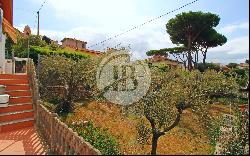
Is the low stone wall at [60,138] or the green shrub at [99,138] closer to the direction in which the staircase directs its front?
the low stone wall

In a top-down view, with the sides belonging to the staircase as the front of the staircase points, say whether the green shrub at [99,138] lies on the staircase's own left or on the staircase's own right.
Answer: on the staircase's own left

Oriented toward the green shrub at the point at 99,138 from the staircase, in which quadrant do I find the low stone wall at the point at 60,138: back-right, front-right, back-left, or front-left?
front-right

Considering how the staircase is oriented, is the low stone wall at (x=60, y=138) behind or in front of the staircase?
in front

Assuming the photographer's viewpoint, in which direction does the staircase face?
facing the viewer
